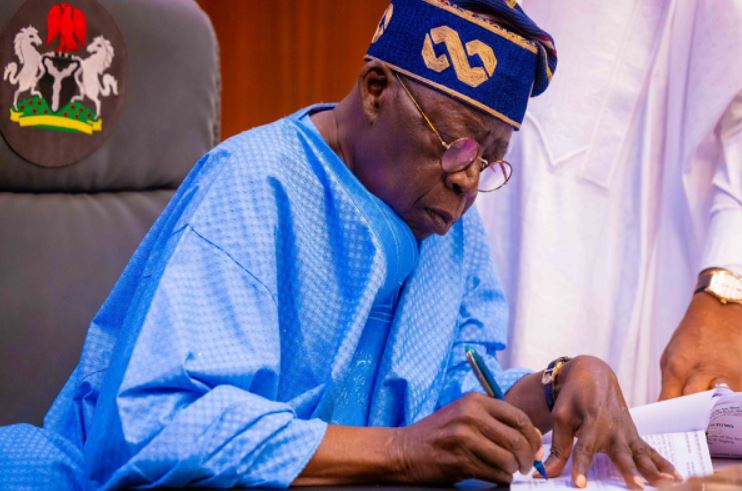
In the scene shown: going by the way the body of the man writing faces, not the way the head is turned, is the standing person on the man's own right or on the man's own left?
on the man's own left

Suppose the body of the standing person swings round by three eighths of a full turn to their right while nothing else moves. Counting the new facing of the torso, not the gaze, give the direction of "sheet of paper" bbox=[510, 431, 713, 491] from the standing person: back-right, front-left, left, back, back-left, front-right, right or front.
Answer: back

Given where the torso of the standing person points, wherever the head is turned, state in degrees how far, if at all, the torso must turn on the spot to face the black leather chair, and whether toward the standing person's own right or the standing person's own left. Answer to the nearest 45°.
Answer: approximately 90° to the standing person's own right

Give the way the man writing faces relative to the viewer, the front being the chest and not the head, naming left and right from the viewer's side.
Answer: facing the viewer and to the right of the viewer

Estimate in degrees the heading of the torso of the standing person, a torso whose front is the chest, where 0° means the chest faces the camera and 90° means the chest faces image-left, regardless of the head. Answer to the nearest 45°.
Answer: approximately 45°

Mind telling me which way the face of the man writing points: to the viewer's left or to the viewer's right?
to the viewer's right

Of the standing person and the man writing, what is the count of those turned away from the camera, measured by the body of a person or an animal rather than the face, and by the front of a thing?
0

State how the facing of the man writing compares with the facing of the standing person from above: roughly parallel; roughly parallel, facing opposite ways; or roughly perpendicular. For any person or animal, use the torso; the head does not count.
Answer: roughly perpendicular

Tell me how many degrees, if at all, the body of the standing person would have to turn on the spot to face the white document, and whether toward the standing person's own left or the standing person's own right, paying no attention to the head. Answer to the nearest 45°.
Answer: approximately 45° to the standing person's own left
